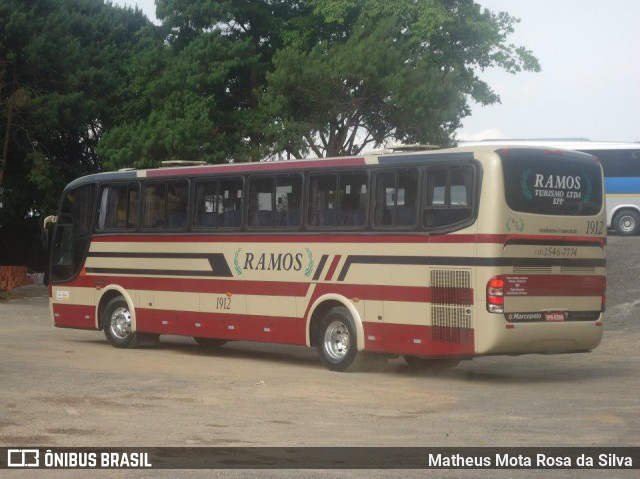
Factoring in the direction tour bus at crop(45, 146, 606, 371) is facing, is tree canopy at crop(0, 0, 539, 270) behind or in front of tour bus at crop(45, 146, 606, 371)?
in front

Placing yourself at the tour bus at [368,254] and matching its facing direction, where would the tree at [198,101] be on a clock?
The tree is roughly at 1 o'clock from the tour bus.

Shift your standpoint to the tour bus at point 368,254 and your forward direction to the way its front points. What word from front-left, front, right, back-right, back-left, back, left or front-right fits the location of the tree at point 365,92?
front-right

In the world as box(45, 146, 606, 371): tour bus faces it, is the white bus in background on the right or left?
on its right

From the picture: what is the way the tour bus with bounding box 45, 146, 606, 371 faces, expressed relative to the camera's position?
facing away from the viewer and to the left of the viewer

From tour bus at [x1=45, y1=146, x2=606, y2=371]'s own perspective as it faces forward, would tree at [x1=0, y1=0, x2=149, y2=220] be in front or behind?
in front
